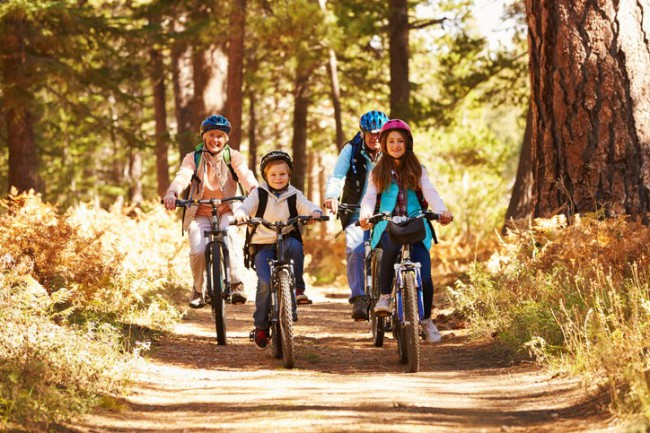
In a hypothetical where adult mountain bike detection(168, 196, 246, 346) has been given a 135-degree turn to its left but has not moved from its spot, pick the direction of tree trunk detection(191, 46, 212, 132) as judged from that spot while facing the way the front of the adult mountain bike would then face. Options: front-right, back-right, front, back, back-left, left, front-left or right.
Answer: front-left

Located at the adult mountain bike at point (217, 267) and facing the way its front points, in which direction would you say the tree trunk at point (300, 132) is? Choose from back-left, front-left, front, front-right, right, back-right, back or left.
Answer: back

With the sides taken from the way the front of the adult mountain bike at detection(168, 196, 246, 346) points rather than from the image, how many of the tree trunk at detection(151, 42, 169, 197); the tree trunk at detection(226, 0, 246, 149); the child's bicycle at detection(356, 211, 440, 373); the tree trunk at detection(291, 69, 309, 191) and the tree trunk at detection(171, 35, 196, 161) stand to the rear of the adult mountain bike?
4

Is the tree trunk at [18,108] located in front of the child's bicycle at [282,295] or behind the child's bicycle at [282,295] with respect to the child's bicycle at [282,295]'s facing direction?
behind

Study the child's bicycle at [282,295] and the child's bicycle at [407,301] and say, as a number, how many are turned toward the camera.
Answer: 2

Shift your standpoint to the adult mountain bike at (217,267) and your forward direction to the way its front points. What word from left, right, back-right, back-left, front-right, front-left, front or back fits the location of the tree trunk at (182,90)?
back

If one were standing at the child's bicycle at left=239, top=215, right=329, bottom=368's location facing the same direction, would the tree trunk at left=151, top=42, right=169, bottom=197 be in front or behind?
behind

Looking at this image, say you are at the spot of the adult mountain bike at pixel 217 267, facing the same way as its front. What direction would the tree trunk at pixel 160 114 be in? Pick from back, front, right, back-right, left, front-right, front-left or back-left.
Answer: back

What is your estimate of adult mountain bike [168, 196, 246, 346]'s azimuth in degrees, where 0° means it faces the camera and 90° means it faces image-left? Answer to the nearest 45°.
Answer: approximately 0°

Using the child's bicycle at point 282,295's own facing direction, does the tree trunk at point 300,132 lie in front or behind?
behind

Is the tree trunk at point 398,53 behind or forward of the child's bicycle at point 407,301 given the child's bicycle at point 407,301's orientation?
behind

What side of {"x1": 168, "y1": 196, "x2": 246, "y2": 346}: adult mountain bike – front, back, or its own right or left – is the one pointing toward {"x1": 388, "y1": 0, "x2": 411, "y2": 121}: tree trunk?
back

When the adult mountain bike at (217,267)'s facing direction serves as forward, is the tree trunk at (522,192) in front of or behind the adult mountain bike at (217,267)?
behind
